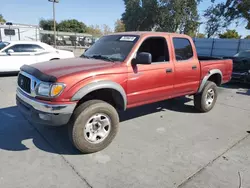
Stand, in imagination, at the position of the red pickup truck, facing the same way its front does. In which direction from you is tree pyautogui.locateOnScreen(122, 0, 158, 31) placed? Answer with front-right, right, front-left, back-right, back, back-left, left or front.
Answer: back-right

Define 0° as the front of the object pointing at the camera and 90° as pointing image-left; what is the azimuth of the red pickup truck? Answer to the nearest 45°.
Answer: approximately 45°

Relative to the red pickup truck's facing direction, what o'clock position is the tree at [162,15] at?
The tree is roughly at 5 o'clock from the red pickup truck.

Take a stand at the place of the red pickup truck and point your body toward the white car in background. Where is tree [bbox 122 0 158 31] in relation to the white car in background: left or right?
right

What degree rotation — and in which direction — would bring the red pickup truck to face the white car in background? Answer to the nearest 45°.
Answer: approximately 90° to its right

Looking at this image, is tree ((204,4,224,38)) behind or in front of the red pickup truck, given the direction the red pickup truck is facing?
behind

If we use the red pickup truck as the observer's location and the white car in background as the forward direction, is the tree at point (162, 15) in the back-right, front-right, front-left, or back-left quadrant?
front-right

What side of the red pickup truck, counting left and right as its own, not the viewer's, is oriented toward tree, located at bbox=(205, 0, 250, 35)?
back

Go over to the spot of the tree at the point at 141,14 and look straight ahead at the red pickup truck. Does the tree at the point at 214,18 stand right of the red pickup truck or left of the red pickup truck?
left
